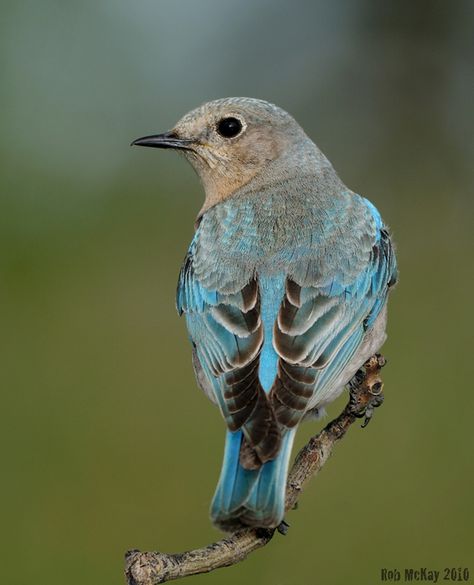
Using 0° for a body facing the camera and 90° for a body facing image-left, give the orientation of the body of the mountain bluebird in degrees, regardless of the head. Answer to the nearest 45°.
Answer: approximately 180°
